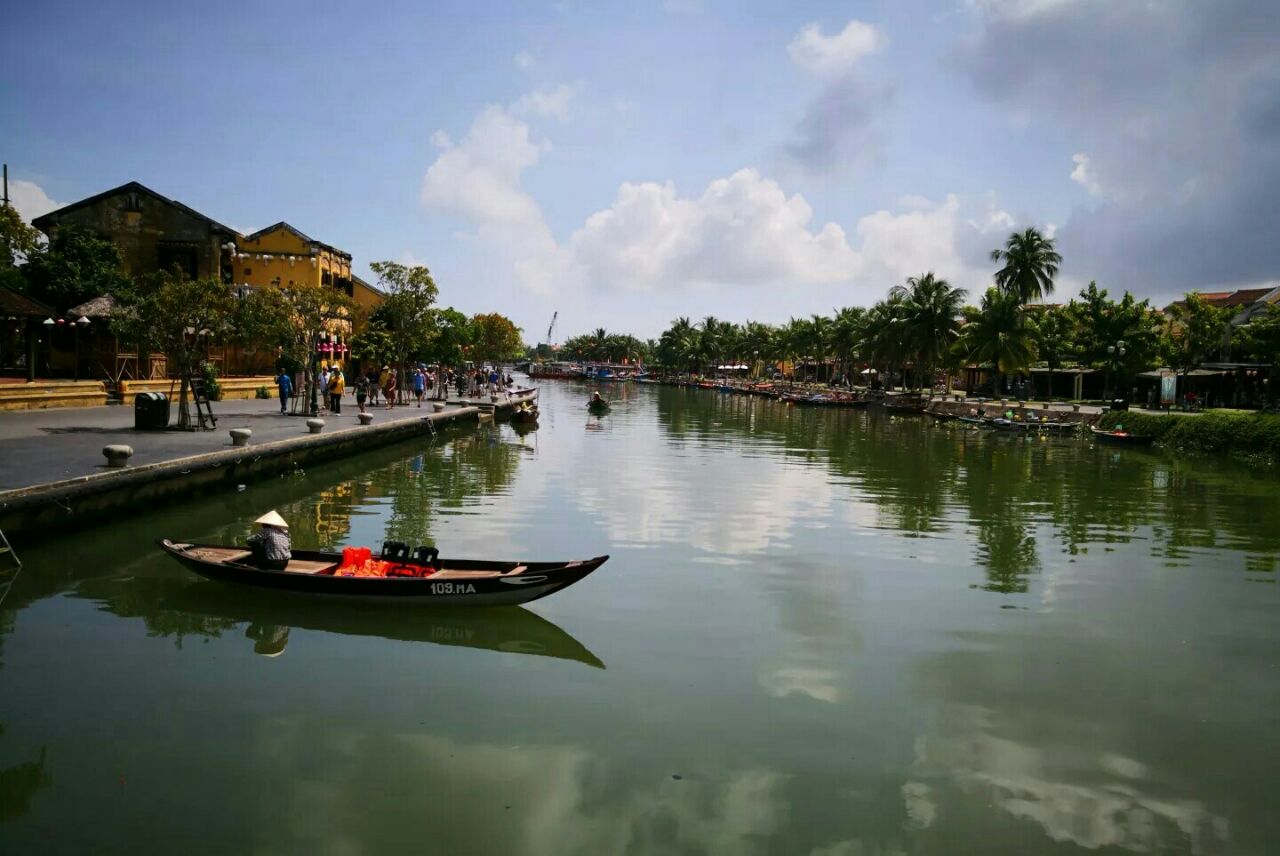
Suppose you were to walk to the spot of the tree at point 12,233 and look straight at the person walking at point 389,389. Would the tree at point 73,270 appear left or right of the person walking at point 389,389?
left

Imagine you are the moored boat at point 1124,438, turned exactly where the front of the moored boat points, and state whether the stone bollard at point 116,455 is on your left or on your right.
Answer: on your left

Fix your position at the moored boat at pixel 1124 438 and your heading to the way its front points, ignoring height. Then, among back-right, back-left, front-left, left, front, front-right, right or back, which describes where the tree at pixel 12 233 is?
front-left

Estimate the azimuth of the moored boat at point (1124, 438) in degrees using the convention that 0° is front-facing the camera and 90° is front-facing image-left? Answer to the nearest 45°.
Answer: approximately 90°

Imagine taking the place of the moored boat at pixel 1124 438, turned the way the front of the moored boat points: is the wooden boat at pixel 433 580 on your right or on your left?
on your left

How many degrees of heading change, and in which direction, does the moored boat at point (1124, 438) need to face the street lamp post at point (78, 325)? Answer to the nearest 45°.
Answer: approximately 45° to its left
